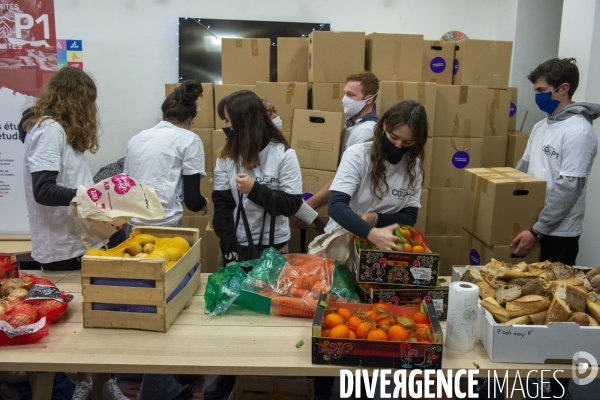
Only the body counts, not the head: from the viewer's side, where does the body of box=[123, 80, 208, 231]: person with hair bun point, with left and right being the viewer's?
facing away from the viewer and to the right of the viewer

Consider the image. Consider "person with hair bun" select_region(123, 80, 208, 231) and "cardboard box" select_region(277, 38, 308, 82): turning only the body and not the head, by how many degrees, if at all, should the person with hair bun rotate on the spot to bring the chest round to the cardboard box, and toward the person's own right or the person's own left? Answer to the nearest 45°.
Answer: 0° — they already face it

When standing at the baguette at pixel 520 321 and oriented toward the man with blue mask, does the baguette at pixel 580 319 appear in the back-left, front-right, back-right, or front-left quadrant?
front-right

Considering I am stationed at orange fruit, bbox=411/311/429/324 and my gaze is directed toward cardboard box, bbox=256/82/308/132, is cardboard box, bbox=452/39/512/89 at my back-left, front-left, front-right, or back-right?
front-right

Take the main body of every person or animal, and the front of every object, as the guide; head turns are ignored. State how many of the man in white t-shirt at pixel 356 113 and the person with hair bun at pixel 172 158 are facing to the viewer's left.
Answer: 1

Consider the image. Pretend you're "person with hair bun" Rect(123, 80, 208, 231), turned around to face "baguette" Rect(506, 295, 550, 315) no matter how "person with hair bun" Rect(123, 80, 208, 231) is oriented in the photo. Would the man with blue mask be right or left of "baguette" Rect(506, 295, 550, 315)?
left

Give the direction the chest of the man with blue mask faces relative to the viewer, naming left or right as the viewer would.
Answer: facing the viewer and to the left of the viewer

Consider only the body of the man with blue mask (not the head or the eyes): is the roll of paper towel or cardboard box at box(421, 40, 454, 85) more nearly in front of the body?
the roll of paper towel

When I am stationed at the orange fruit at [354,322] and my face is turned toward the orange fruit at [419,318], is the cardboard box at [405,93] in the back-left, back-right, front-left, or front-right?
front-left

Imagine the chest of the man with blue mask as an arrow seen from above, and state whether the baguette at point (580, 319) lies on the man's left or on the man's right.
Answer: on the man's left

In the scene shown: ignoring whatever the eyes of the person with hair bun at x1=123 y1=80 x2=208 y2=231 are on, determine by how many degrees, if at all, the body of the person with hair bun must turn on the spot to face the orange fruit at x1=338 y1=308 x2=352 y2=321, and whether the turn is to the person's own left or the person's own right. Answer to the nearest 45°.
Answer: approximately 90° to the person's own right

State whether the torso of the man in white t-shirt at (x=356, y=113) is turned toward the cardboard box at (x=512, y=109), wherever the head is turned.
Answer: no

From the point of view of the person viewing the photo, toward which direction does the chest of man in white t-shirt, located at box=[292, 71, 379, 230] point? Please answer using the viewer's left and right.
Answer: facing to the left of the viewer

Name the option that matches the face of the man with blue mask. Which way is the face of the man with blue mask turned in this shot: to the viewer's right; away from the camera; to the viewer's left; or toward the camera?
to the viewer's left

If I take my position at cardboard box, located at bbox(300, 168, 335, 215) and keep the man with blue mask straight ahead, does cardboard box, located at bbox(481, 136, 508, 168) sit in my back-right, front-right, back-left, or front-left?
front-left

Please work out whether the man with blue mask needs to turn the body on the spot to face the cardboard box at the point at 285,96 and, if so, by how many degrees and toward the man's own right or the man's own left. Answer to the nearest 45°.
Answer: approximately 45° to the man's own right
